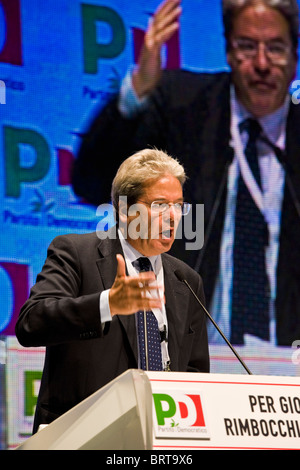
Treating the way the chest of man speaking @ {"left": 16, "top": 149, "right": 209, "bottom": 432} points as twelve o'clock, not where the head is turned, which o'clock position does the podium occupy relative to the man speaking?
The podium is roughly at 1 o'clock from the man speaking.

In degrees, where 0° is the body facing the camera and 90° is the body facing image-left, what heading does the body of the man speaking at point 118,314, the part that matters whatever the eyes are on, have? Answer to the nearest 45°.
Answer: approximately 315°
